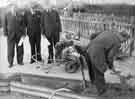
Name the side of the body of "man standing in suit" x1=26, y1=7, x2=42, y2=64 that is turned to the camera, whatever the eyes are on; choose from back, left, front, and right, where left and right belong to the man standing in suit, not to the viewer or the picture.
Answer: front

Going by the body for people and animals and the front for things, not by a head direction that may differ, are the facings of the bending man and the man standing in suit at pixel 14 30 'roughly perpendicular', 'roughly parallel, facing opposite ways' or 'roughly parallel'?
roughly perpendicular

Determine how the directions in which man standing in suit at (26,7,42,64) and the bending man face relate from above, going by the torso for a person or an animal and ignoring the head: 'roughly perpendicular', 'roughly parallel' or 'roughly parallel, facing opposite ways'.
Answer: roughly perpendicular

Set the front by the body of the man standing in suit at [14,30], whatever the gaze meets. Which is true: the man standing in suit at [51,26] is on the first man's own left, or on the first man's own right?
on the first man's own left

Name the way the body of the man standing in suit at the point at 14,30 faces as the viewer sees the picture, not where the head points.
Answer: toward the camera

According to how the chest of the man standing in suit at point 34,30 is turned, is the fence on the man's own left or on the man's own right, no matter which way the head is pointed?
on the man's own left
